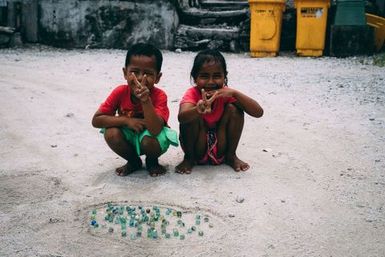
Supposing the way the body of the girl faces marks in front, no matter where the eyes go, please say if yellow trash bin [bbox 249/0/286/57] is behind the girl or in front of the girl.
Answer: behind

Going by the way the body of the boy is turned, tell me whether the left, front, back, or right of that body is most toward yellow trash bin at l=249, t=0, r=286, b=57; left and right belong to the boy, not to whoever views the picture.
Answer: back

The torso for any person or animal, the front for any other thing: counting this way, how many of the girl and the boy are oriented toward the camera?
2

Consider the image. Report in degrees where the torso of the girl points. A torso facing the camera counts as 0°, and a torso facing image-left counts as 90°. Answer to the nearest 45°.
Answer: approximately 0°

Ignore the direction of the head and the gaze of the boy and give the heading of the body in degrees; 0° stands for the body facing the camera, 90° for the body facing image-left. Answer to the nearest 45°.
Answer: approximately 0°

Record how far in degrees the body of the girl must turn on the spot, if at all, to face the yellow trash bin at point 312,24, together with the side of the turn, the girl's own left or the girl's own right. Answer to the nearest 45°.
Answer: approximately 180°
